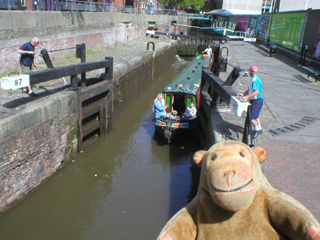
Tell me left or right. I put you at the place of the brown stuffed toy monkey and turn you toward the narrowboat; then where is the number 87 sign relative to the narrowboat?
left

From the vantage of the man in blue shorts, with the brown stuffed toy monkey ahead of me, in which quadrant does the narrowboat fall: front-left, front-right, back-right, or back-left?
back-right

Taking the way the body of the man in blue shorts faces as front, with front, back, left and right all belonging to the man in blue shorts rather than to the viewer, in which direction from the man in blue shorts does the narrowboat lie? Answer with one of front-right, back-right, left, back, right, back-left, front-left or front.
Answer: front-right

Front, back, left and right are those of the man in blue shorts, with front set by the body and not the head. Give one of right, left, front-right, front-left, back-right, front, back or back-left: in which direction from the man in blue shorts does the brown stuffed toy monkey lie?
left

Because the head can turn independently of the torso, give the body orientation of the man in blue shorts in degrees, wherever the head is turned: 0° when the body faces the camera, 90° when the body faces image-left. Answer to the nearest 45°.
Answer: approximately 90°

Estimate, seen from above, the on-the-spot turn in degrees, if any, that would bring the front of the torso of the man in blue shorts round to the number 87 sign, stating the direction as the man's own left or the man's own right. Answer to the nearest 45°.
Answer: approximately 45° to the man's own left

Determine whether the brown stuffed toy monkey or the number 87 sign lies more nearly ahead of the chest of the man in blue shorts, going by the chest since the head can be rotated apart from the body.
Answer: the number 87 sign
